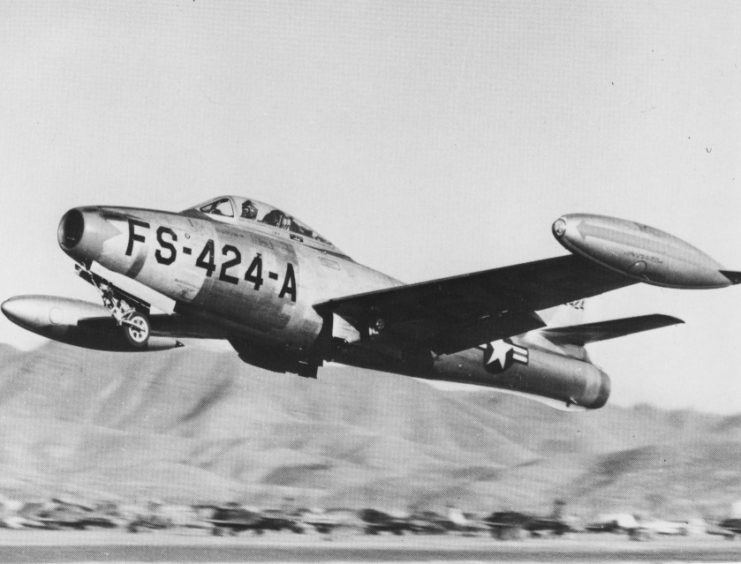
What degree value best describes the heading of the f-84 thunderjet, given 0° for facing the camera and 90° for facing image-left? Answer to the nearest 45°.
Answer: approximately 45°
